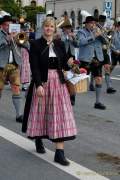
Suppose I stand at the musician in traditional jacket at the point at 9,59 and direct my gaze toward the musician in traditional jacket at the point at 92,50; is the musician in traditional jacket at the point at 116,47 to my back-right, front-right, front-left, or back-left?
front-left

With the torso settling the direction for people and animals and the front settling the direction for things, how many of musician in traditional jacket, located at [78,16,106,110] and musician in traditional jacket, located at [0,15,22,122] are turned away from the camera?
0

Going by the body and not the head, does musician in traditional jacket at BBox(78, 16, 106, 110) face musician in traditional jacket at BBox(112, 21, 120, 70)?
no

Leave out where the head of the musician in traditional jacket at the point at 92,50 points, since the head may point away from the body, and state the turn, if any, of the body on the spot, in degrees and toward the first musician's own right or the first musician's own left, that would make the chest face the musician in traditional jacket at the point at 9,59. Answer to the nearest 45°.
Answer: approximately 90° to the first musician's own right

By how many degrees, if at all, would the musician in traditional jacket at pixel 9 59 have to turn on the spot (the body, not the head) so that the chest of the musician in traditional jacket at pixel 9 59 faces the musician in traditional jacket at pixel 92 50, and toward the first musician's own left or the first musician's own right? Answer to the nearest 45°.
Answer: approximately 90° to the first musician's own left

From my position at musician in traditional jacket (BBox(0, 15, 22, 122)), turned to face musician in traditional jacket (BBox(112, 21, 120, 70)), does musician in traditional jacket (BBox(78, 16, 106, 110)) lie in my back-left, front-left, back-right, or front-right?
front-right

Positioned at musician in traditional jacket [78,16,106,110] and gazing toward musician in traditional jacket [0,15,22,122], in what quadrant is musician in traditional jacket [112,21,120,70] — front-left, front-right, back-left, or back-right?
back-right

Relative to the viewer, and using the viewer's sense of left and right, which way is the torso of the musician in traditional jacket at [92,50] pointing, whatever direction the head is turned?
facing the viewer and to the right of the viewer

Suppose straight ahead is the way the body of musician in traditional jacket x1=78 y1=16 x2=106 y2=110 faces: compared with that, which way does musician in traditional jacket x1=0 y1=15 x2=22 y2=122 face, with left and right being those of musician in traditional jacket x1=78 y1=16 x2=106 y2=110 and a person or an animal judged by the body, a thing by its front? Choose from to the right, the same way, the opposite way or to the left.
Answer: the same way

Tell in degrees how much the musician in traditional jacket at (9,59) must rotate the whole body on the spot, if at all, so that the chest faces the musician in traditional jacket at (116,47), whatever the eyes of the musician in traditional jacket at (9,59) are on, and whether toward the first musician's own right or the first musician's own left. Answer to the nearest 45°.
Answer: approximately 90° to the first musician's own left
